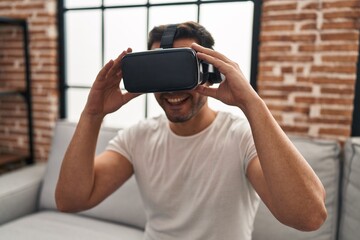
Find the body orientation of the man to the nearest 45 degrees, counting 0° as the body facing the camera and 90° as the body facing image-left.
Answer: approximately 0°

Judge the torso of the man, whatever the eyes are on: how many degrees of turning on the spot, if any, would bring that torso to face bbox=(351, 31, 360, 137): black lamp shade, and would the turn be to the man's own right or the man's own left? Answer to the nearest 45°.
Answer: approximately 135° to the man's own left

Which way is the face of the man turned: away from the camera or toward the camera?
toward the camera
